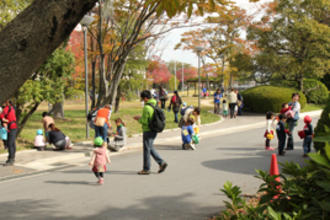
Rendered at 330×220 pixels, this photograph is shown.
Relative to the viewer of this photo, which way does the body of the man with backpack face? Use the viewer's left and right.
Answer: facing to the left of the viewer

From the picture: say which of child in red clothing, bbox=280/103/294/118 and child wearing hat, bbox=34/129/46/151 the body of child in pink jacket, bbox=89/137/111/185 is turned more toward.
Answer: the child wearing hat

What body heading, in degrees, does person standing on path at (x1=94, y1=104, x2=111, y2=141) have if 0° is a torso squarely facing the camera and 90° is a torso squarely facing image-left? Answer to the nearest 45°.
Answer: approximately 225°

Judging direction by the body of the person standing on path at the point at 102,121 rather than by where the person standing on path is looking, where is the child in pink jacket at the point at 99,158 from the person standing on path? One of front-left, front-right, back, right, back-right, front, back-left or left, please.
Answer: back-right
